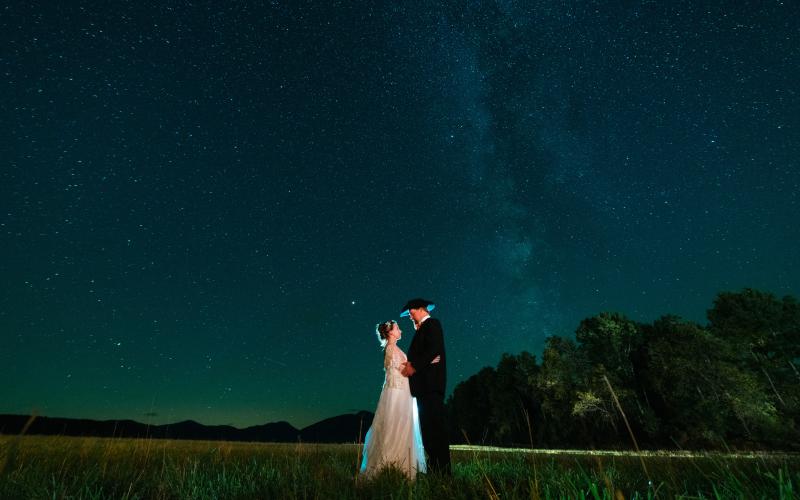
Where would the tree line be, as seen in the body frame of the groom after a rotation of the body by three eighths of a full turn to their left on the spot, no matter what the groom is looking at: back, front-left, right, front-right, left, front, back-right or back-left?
left

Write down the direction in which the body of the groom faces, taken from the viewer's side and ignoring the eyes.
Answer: to the viewer's left
